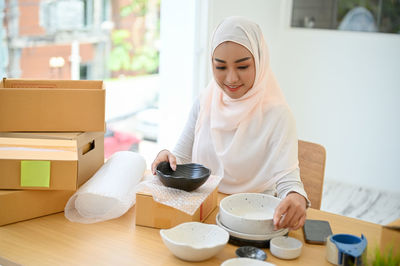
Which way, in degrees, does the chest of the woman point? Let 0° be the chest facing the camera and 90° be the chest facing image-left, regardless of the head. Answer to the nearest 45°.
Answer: approximately 45°

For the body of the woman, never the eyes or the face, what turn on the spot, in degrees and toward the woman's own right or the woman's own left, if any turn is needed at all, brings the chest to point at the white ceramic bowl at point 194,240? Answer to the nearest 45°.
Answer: approximately 45° to the woman's own left

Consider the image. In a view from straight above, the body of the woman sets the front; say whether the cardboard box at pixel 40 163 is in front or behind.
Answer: in front

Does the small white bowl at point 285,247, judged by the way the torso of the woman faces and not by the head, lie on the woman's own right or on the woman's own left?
on the woman's own left

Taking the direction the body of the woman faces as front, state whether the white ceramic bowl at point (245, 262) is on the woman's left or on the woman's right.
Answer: on the woman's left

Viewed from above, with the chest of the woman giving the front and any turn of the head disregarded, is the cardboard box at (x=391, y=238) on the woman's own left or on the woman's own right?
on the woman's own left
